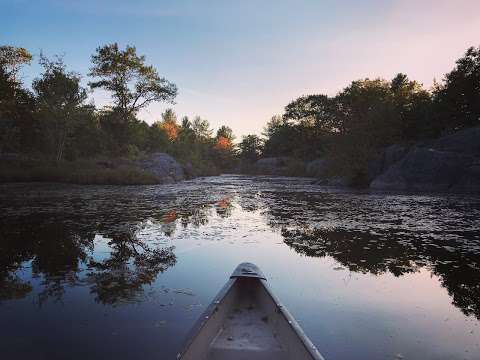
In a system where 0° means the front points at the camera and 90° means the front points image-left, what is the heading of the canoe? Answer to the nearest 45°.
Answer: approximately 180°

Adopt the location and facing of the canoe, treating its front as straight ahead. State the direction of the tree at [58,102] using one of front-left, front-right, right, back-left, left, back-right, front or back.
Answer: front-left

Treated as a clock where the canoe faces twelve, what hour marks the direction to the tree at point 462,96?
The tree is roughly at 1 o'clock from the canoe.

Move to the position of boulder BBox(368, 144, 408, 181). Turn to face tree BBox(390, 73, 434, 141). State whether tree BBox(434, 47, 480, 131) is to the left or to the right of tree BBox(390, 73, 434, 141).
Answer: right

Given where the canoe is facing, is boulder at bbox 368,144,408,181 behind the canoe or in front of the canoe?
in front

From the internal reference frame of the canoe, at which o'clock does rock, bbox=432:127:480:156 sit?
The rock is roughly at 1 o'clock from the canoe.

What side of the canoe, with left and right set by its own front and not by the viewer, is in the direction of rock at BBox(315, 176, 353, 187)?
front

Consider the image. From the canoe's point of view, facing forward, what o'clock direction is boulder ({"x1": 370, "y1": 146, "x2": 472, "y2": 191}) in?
The boulder is roughly at 1 o'clock from the canoe.

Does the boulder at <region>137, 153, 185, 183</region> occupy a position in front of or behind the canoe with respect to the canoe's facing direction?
in front
